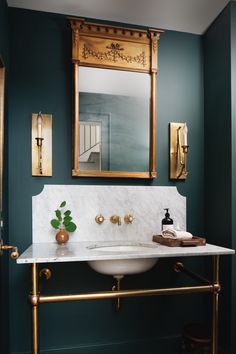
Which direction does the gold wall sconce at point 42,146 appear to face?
toward the camera

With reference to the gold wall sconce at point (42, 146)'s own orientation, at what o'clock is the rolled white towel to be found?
The rolled white towel is roughly at 10 o'clock from the gold wall sconce.
